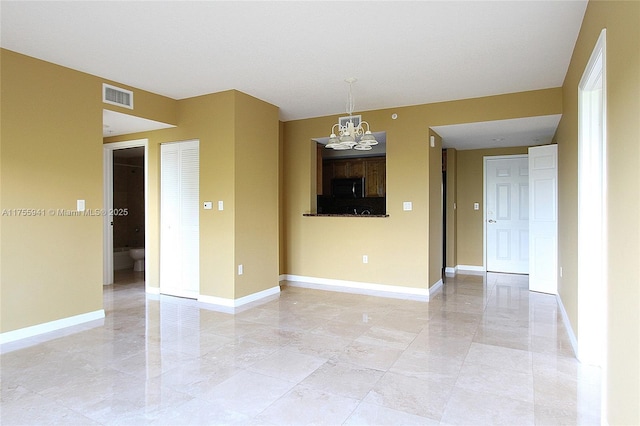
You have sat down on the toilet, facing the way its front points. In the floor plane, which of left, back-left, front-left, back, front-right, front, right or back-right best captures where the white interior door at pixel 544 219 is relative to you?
back-left

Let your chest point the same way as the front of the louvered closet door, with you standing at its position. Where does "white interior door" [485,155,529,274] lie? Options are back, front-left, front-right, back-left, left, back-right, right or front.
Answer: back-left

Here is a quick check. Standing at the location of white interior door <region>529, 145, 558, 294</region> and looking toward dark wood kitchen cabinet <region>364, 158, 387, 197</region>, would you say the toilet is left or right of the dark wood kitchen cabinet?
left

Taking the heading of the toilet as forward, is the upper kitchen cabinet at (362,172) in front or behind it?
behind

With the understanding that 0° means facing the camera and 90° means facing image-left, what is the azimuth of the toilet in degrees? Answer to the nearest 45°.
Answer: approximately 90°

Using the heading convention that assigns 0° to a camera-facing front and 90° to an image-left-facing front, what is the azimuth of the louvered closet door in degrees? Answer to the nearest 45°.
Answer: approximately 45°

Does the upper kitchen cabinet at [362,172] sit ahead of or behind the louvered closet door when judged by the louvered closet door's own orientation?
behind
